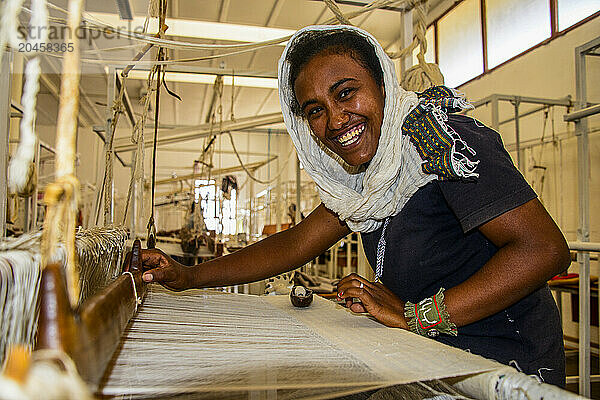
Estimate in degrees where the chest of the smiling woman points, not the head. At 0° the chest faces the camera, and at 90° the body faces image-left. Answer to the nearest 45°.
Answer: approximately 45°

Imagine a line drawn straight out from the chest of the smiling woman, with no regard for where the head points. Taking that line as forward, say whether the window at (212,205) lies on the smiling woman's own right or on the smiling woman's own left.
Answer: on the smiling woman's own right

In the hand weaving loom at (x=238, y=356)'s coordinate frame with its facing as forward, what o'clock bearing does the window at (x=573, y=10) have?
The window is roughly at 10 o'clock from the hand weaving loom.
